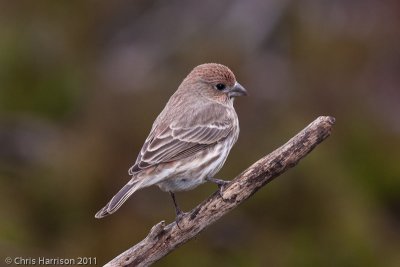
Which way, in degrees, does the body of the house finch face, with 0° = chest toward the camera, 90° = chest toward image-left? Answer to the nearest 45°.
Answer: approximately 270°
